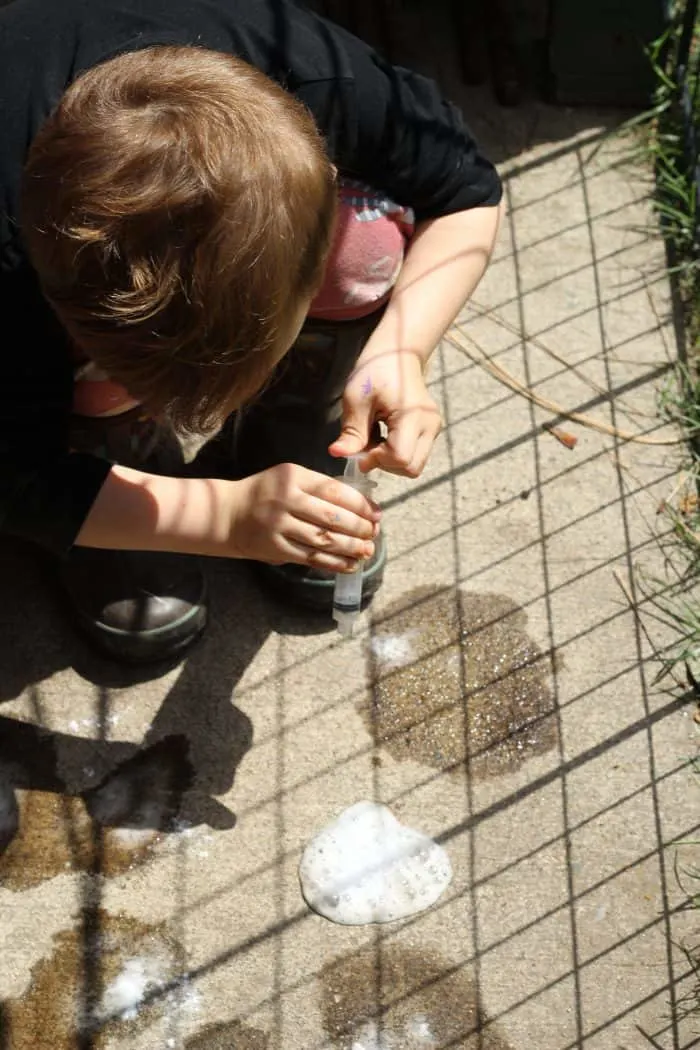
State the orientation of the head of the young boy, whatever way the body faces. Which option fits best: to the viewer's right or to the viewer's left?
to the viewer's right
